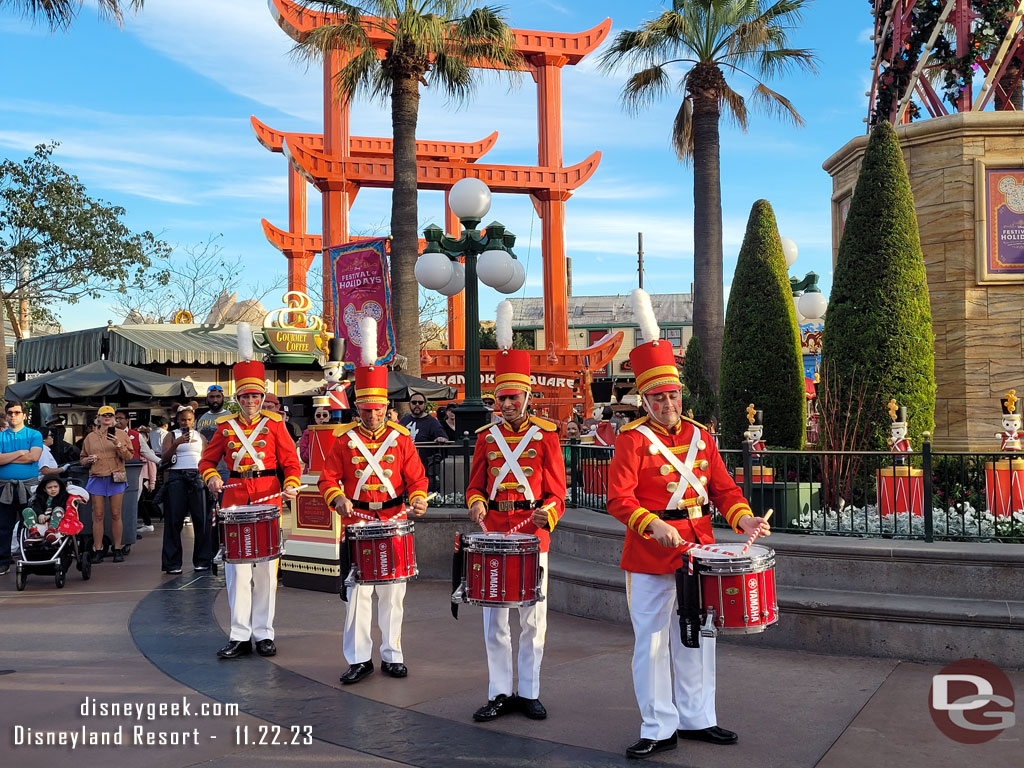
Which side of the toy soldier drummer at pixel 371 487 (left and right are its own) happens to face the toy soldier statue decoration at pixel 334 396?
back

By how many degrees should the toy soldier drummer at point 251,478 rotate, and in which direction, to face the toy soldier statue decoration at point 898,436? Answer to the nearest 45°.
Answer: approximately 90° to its left

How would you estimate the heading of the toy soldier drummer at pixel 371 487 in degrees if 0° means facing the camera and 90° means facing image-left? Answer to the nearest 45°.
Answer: approximately 0°

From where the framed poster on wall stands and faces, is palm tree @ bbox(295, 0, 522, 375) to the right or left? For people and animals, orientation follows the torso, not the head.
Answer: on its right

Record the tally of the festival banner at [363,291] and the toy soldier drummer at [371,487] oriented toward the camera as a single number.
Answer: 2

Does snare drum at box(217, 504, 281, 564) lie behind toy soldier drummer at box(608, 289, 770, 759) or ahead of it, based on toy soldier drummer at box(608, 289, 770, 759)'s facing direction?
behind

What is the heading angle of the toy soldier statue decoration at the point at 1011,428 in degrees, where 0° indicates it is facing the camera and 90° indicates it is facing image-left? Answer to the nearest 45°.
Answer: approximately 0°

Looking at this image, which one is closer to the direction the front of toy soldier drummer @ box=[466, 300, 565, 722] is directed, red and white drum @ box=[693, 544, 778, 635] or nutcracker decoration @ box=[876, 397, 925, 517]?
the red and white drum

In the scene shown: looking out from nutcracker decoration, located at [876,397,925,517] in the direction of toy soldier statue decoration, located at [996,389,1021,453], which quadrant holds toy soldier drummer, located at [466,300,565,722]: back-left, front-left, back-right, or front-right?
back-right
